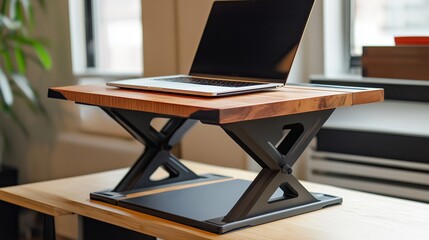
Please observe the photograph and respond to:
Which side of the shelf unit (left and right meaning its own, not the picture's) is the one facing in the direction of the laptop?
front

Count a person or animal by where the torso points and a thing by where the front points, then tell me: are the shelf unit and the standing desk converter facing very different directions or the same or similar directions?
same or similar directions

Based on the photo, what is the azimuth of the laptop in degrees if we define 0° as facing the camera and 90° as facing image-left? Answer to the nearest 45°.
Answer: approximately 45°

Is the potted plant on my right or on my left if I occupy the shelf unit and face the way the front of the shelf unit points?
on my right

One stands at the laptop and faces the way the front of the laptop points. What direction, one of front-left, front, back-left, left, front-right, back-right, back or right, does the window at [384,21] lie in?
back

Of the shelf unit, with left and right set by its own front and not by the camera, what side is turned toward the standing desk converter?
front

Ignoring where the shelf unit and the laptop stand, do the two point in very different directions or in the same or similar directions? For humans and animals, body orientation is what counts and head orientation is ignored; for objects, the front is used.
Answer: same or similar directions

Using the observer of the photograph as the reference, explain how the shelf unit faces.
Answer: facing the viewer and to the left of the viewer

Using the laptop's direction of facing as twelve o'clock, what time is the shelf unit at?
The shelf unit is roughly at 6 o'clock from the laptop.
